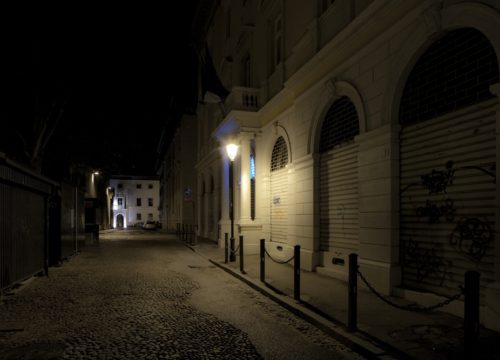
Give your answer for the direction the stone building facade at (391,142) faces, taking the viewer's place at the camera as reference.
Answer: facing the viewer and to the left of the viewer

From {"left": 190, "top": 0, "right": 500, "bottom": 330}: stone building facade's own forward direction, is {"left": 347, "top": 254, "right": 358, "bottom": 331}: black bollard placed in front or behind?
in front

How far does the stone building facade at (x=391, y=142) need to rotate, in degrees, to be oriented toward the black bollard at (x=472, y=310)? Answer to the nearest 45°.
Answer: approximately 45° to its left
